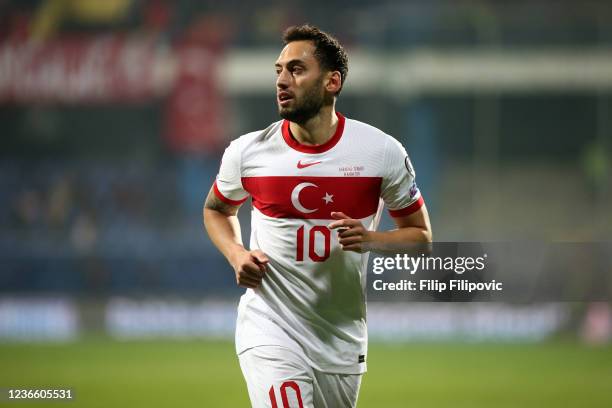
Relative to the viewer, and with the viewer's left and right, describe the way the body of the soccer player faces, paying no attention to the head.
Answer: facing the viewer

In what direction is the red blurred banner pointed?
toward the camera

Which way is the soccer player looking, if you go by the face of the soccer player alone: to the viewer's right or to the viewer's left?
to the viewer's left

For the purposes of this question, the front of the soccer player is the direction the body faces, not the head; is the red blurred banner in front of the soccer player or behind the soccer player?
behind

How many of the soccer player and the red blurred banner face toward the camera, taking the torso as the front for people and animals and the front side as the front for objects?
2

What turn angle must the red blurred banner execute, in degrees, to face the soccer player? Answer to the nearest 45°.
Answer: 0° — it already faces them
